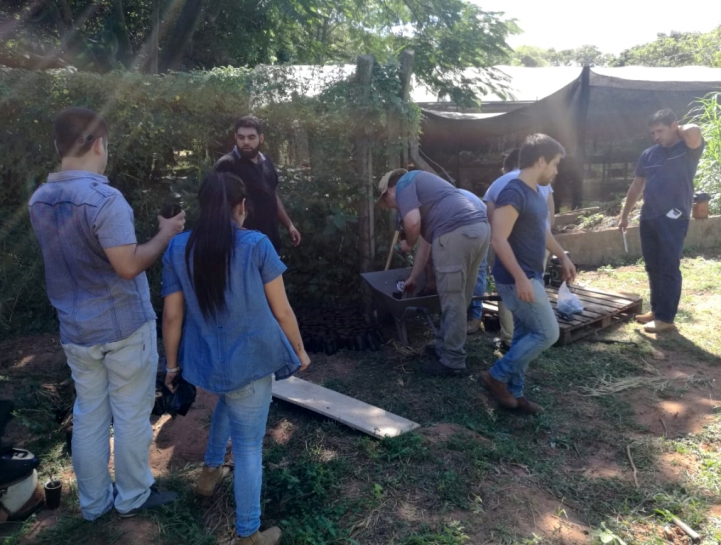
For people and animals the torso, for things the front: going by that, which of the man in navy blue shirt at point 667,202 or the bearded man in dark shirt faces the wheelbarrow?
the man in navy blue shirt

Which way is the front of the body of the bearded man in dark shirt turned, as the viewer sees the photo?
toward the camera

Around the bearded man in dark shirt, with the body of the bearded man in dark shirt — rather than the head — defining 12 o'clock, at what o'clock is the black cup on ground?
The black cup on ground is roughly at 1 o'clock from the bearded man in dark shirt.

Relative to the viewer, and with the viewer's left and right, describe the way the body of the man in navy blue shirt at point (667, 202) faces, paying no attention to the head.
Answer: facing the viewer and to the left of the viewer

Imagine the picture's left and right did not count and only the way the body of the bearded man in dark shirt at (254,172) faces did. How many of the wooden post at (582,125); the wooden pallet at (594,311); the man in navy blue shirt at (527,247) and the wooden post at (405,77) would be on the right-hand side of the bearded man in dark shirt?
0

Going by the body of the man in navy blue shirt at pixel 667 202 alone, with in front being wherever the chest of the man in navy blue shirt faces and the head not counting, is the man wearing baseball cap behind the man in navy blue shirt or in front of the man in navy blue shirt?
in front

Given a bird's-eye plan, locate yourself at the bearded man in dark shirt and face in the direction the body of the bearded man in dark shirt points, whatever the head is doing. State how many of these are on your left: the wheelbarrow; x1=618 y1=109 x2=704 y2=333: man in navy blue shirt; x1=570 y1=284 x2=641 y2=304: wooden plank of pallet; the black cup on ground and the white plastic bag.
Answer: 4

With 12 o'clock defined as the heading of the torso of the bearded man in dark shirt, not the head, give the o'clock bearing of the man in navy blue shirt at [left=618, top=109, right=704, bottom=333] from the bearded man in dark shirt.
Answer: The man in navy blue shirt is roughly at 9 o'clock from the bearded man in dark shirt.

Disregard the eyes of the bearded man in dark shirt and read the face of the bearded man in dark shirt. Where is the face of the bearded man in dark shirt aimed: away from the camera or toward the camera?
toward the camera

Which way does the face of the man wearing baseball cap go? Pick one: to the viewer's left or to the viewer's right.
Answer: to the viewer's left

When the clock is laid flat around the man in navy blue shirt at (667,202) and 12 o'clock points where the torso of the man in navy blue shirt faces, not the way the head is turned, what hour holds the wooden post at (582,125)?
The wooden post is roughly at 4 o'clock from the man in navy blue shirt.

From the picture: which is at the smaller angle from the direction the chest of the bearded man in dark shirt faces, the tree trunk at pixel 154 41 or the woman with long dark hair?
the woman with long dark hair

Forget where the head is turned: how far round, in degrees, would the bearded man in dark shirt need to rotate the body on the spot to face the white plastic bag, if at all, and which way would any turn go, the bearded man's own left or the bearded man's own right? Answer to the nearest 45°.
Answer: approximately 90° to the bearded man's own left

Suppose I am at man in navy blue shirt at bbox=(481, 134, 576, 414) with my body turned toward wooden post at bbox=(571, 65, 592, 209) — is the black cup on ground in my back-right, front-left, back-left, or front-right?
back-left

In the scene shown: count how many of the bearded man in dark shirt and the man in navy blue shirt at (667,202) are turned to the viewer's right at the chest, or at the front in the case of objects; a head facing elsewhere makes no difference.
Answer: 0

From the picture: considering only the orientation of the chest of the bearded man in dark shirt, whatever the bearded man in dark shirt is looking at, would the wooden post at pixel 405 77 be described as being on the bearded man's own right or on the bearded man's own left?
on the bearded man's own left

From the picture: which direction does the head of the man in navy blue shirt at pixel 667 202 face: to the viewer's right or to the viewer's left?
to the viewer's left
